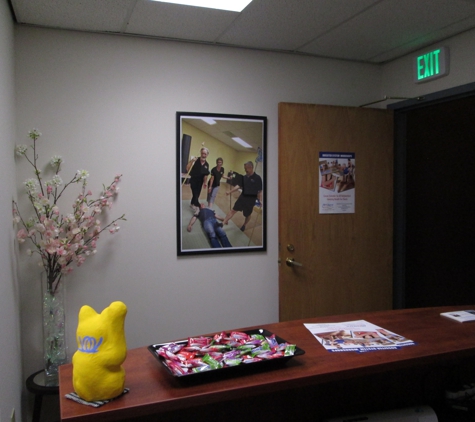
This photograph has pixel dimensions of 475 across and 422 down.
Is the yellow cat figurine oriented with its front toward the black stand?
no

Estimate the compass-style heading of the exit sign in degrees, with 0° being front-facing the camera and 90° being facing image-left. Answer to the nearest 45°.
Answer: approximately 45°

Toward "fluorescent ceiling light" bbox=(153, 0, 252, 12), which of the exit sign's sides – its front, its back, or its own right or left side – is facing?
front

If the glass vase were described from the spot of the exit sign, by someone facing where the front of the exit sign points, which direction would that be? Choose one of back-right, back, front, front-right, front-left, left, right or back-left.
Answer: front

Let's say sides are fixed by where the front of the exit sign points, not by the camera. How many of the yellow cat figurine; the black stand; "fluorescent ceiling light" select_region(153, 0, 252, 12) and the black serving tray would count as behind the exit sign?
0

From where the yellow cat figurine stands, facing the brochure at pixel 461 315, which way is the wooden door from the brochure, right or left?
left

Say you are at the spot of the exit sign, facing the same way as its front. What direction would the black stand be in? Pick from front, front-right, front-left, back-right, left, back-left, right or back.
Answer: front
